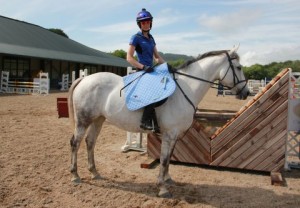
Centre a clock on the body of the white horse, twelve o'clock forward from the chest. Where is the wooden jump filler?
The wooden jump filler is roughly at 11 o'clock from the white horse.

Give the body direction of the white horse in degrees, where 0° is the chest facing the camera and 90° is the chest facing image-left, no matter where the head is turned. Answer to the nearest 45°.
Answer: approximately 270°

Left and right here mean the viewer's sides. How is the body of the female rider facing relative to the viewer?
facing the viewer and to the right of the viewer
